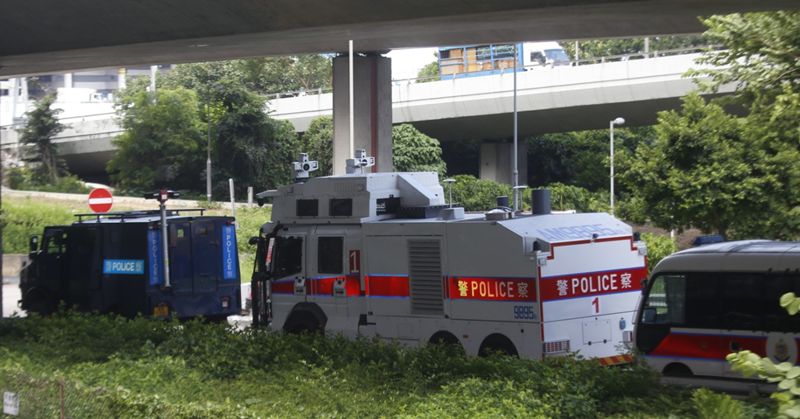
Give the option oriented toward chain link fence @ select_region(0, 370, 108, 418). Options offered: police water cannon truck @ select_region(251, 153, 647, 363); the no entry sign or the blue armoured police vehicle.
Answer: the no entry sign

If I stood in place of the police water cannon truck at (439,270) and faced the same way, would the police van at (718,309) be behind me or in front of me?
behind

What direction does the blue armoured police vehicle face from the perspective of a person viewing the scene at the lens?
facing away from the viewer and to the left of the viewer

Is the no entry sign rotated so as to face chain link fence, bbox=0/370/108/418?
yes

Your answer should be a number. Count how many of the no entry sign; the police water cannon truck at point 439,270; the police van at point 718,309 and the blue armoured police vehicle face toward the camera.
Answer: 1

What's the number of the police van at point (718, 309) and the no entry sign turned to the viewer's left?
1

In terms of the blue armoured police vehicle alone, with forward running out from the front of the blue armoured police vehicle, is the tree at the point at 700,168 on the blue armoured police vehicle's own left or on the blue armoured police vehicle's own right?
on the blue armoured police vehicle's own right

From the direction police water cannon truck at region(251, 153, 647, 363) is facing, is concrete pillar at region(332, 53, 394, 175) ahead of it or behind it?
ahead

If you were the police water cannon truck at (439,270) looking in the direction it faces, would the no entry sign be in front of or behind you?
in front

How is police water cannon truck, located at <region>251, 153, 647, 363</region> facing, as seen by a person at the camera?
facing away from the viewer and to the left of the viewer

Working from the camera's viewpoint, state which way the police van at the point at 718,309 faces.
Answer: facing to the left of the viewer

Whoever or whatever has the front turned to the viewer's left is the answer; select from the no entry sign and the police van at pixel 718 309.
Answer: the police van

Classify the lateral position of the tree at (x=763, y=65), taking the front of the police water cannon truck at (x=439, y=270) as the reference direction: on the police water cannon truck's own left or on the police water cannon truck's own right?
on the police water cannon truck's own right

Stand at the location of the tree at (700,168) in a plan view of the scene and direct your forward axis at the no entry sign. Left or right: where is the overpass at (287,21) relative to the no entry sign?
left

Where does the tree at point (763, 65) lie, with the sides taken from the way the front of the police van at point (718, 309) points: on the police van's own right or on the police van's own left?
on the police van's own right

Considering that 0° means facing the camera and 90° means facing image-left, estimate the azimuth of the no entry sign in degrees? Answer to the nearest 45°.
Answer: approximately 0°

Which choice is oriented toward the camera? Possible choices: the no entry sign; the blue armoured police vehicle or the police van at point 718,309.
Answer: the no entry sign
